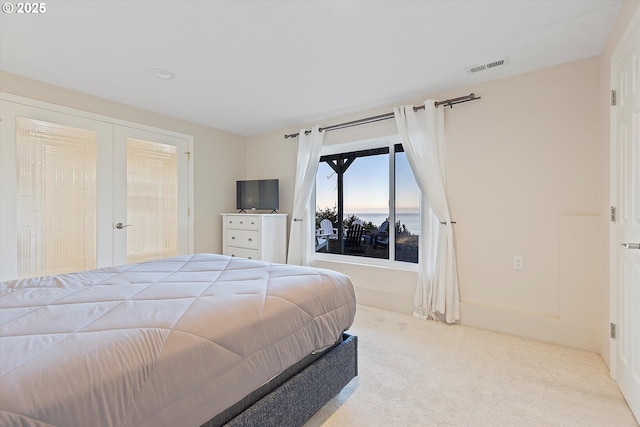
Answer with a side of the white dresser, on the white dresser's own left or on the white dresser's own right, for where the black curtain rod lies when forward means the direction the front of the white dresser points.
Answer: on the white dresser's own left

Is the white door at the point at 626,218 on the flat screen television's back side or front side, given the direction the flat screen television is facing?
on the front side

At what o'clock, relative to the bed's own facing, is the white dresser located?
The white dresser is roughly at 11 o'clock from the bed.

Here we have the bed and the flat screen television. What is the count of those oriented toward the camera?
1

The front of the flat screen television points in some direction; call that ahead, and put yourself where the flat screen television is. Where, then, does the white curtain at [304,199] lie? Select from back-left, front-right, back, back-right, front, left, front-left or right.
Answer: front-left

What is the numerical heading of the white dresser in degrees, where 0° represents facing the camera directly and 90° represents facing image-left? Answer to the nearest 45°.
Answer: approximately 45°

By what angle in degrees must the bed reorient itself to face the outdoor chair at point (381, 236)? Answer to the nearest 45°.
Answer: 0° — it already faces it

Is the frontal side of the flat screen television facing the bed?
yes

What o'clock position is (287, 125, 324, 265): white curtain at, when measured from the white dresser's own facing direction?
The white curtain is roughly at 8 o'clock from the white dresser.

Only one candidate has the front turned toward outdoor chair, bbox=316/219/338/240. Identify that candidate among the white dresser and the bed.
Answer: the bed

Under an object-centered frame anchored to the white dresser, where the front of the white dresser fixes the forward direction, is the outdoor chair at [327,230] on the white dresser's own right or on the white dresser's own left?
on the white dresser's own left

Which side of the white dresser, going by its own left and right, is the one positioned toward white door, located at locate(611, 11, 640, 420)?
left

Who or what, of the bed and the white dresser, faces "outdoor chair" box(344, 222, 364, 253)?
the bed

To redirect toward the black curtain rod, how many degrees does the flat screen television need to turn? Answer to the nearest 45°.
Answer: approximately 45° to its left

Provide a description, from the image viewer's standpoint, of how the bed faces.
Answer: facing away from the viewer and to the right of the viewer
